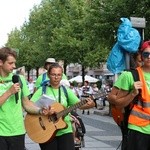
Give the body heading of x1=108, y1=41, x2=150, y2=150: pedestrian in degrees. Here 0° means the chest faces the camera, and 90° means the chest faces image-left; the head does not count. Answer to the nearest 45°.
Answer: approximately 0°

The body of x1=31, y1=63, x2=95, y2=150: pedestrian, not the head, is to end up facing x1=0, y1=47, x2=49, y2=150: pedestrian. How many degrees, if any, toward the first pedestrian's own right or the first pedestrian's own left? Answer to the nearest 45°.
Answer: approximately 45° to the first pedestrian's own right

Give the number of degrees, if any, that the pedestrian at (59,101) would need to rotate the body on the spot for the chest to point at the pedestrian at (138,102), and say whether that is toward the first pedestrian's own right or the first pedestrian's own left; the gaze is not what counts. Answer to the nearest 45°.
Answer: approximately 45° to the first pedestrian's own left

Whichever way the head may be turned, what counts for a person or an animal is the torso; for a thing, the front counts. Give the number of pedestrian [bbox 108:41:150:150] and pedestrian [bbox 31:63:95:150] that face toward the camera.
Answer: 2

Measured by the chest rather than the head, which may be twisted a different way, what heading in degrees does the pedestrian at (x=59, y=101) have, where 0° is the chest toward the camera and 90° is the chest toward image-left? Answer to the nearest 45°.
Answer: approximately 0°

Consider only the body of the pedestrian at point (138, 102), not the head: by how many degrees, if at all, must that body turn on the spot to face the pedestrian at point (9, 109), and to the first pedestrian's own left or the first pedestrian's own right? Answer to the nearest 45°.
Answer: approximately 90° to the first pedestrian's own right

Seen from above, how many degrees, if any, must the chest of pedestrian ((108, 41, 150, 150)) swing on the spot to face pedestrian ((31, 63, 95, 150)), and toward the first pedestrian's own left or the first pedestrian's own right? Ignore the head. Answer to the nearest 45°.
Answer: approximately 135° to the first pedestrian's own right
